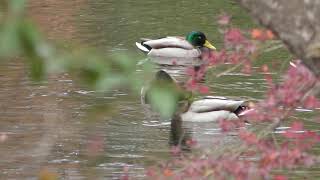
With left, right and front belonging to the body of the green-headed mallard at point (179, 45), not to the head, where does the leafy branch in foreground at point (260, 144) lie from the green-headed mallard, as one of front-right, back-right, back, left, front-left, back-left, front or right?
right

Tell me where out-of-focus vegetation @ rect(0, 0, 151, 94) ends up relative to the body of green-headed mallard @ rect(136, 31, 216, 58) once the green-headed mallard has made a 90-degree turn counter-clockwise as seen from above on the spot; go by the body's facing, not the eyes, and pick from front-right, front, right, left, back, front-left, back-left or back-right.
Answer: back

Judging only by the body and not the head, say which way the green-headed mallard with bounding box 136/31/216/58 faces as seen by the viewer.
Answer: to the viewer's right
